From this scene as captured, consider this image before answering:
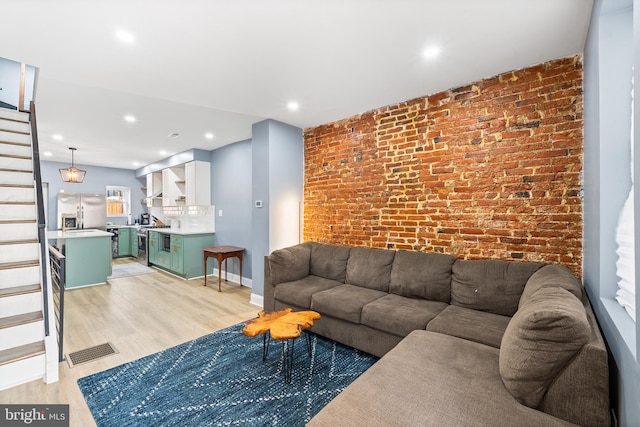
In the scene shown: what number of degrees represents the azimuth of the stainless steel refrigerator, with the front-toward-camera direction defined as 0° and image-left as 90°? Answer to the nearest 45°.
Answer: approximately 0°

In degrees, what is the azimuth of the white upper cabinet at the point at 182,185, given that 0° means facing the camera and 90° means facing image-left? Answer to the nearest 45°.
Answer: approximately 45°

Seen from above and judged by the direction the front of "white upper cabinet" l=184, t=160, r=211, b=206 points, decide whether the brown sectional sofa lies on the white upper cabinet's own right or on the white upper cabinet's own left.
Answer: on the white upper cabinet's own left

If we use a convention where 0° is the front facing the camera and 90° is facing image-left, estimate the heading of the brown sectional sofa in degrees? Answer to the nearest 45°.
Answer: approximately 45°

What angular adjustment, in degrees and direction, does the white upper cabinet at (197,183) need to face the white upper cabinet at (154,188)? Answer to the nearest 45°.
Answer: approximately 90° to its right

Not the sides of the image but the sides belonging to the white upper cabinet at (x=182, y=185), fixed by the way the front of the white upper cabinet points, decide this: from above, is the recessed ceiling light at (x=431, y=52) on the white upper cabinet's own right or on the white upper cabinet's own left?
on the white upper cabinet's own left

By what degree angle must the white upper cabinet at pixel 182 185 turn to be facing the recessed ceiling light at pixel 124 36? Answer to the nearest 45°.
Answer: approximately 45° to its left

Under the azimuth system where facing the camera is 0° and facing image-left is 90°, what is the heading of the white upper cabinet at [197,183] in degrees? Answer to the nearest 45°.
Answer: approximately 45°
